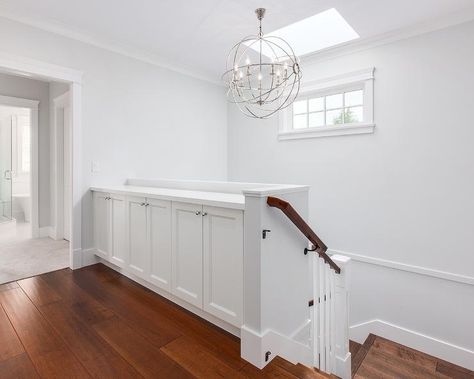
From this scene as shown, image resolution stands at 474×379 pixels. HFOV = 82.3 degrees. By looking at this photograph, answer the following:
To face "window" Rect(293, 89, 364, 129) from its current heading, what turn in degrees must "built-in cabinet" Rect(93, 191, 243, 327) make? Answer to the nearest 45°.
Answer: approximately 180°

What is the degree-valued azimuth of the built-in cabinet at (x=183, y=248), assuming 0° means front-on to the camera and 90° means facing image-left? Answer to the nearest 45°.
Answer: approximately 45°

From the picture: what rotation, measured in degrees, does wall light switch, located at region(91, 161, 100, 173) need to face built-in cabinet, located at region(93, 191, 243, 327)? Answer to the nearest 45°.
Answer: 0° — it already faces it

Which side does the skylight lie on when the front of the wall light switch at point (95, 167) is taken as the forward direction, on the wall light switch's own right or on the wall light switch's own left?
on the wall light switch's own left

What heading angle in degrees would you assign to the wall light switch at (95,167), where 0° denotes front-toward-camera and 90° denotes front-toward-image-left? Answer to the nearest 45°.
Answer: approximately 0°

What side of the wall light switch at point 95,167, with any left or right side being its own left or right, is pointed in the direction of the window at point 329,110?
left

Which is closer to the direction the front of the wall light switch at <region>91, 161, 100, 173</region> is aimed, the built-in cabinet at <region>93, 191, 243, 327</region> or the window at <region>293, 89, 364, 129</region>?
the built-in cabinet

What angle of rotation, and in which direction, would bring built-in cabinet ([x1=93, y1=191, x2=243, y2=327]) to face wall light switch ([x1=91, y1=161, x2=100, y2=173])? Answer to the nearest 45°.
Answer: approximately 90° to its right
